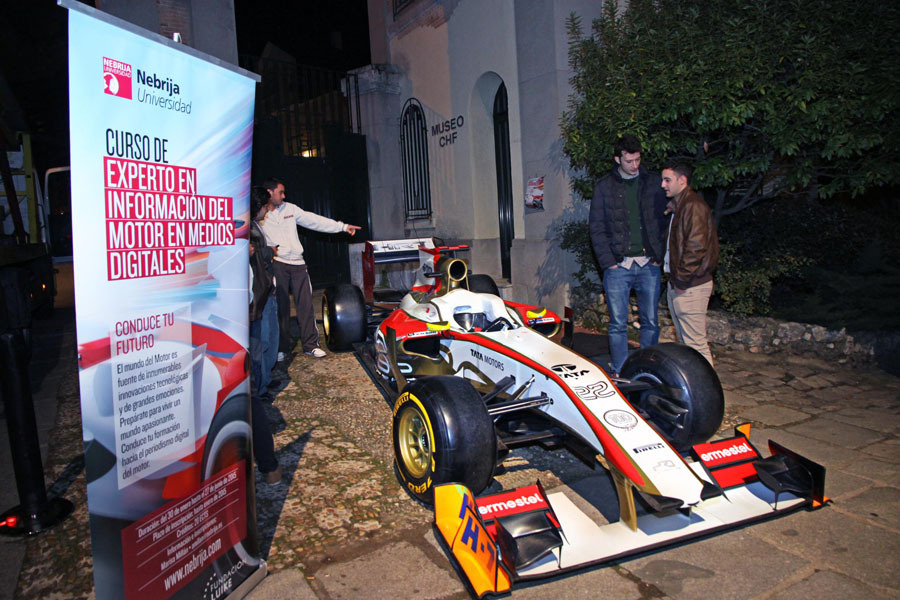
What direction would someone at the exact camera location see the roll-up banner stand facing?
facing the viewer and to the right of the viewer

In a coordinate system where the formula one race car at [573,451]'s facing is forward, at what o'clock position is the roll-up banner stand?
The roll-up banner stand is roughly at 3 o'clock from the formula one race car.

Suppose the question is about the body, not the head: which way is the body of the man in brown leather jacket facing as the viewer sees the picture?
to the viewer's left

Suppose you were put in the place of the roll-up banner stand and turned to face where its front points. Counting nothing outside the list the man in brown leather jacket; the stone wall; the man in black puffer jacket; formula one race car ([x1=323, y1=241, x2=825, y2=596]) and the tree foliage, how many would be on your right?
0

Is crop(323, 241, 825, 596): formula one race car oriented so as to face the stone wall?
no

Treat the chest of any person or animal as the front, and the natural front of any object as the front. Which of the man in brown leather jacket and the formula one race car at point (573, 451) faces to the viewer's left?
the man in brown leather jacket

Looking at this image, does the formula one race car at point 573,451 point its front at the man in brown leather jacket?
no

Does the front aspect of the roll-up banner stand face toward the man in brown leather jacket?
no

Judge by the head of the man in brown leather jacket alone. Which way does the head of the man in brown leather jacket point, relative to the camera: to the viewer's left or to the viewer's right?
to the viewer's left

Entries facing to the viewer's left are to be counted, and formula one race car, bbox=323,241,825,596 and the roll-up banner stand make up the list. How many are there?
0

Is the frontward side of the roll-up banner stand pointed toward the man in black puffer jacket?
no
